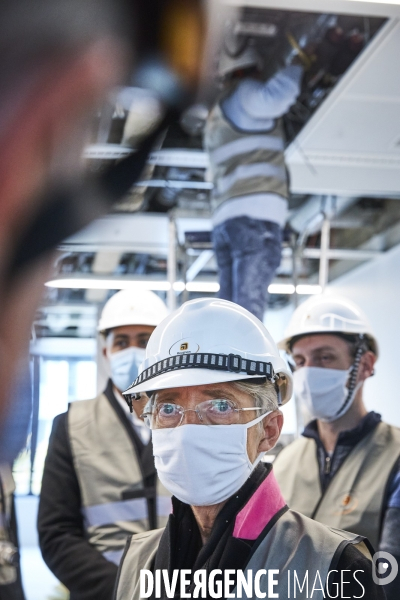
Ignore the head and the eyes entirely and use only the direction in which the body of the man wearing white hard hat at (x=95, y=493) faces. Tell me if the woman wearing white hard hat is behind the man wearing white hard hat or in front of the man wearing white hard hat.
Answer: in front

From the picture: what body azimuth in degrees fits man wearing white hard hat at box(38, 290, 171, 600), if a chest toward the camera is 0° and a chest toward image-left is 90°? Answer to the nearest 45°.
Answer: approximately 315°

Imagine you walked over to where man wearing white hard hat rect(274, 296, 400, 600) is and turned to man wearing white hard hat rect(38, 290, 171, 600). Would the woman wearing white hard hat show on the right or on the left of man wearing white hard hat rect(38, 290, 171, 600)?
left

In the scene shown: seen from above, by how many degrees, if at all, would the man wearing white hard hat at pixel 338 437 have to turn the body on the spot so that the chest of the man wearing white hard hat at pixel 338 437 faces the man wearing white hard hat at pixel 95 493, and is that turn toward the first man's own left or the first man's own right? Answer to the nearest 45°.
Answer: approximately 45° to the first man's own right

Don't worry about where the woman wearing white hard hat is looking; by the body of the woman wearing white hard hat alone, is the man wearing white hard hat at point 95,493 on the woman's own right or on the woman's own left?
on the woman's own right

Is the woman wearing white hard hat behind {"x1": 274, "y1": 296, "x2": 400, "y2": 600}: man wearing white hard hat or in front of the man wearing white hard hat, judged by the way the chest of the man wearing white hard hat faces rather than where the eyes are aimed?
in front

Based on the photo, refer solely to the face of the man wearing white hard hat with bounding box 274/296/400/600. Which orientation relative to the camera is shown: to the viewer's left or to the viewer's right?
to the viewer's left

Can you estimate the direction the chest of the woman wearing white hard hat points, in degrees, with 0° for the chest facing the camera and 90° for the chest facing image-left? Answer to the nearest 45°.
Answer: approximately 45°

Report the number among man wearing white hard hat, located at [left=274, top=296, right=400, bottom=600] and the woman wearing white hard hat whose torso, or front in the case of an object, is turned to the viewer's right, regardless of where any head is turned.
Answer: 0

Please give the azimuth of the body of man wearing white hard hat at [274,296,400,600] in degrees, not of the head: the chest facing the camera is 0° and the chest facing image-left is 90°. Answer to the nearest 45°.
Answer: approximately 45°
